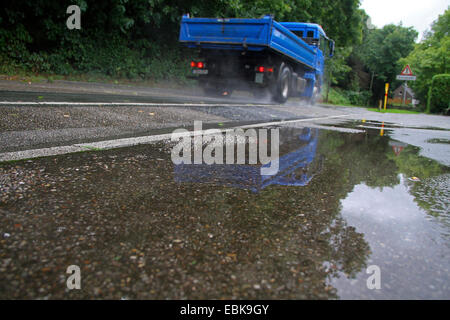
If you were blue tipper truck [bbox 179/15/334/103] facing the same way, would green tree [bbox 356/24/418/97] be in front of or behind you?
in front

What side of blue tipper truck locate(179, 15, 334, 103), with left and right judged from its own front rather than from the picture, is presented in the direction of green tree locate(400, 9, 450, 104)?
front

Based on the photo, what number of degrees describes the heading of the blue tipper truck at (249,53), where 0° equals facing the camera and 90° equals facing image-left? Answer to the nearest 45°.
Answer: approximately 225°

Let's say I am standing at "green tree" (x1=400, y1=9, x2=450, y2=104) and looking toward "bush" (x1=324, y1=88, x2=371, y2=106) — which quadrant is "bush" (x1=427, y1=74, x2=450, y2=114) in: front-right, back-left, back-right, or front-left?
back-left

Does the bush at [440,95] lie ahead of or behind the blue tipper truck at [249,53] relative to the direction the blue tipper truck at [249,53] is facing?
ahead

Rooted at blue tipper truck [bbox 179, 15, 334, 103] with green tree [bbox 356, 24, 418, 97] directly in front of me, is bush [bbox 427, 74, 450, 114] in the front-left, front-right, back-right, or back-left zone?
front-right
